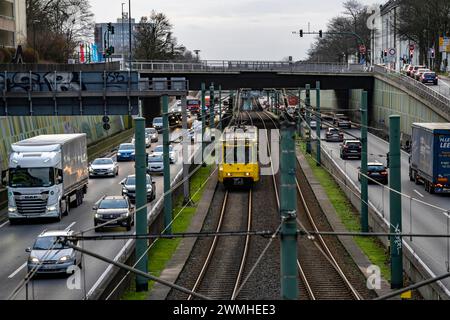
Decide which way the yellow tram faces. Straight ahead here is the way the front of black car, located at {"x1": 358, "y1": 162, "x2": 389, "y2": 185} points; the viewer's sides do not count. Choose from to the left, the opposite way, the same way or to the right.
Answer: the opposite way

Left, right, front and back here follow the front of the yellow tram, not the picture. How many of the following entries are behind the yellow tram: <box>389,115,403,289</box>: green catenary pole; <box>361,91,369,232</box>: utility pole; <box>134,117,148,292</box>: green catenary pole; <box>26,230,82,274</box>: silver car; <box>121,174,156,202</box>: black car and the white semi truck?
0

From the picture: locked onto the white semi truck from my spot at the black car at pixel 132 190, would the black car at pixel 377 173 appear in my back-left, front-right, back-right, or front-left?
back-left

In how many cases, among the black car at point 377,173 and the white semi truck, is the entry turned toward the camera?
1

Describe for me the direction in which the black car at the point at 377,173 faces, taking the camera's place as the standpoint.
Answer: facing away from the viewer

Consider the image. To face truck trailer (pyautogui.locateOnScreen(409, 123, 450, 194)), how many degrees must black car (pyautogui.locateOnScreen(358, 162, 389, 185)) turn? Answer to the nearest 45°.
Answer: approximately 135° to its right

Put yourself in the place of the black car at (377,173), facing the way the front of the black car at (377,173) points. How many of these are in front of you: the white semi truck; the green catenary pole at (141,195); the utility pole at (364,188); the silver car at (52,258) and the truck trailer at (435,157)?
0

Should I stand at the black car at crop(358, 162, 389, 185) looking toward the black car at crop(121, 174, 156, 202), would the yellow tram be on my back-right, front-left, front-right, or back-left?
front-right

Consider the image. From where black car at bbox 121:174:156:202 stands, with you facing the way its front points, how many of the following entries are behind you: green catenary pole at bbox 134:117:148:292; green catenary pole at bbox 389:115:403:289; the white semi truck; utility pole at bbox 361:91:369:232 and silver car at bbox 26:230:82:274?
0

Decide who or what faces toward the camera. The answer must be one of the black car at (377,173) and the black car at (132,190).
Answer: the black car at (132,190)

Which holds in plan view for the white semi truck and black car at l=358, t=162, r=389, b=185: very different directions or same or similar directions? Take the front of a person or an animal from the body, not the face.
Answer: very different directions

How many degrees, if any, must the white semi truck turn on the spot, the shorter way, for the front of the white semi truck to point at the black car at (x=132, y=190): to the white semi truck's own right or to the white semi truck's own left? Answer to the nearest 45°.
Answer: approximately 135° to the white semi truck's own left

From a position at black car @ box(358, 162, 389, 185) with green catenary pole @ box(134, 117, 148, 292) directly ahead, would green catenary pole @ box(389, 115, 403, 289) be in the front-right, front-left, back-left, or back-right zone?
front-left

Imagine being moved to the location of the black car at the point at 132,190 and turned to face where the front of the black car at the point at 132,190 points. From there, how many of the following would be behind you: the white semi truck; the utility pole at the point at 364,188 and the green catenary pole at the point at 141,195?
0

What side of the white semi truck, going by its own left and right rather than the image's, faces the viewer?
front

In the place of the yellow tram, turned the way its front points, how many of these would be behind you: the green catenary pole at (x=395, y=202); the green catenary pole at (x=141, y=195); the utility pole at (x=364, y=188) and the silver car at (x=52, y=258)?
0

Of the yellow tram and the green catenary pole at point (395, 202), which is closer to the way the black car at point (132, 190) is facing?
the green catenary pole

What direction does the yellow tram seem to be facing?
toward the camera

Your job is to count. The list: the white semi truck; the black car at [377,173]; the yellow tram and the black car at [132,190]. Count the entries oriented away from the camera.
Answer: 1

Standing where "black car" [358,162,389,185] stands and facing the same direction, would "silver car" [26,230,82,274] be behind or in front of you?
behind

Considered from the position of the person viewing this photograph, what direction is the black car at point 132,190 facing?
facing the viewer

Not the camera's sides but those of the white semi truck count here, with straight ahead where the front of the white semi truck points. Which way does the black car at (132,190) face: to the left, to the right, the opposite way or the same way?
the same way

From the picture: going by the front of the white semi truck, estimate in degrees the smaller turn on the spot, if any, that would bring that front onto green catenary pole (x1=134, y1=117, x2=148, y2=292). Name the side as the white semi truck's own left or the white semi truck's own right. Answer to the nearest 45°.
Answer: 0° — it already faces it
